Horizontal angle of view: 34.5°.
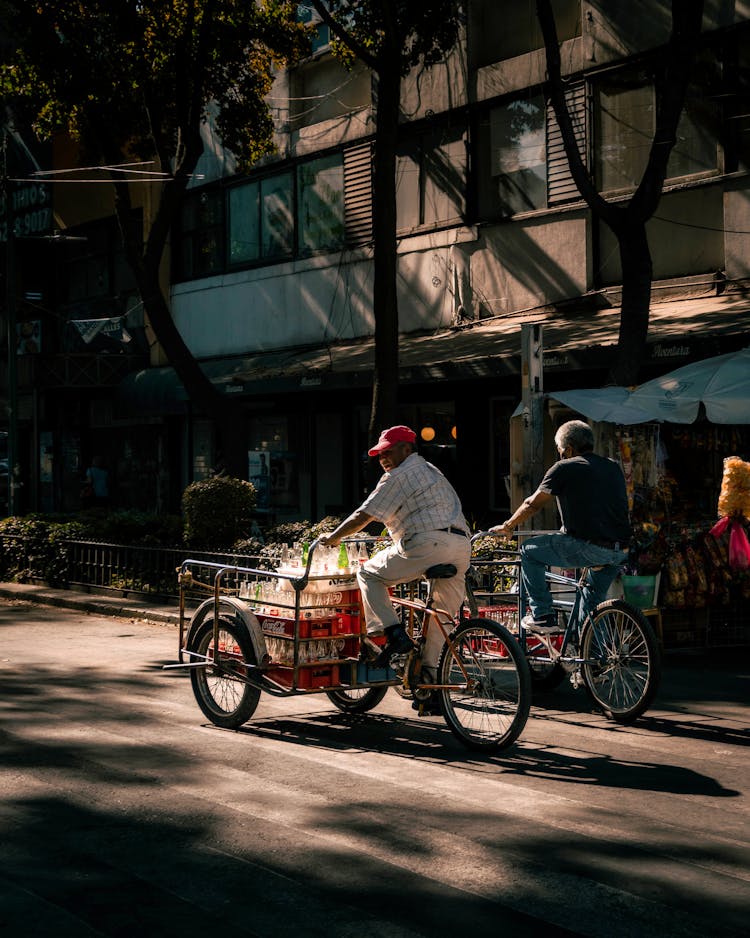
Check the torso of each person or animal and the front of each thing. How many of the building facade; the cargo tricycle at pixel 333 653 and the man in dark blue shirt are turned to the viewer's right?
0

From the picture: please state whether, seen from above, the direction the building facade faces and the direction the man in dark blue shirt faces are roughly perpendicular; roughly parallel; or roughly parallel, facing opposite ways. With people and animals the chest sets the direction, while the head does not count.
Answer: roughly perpendicular

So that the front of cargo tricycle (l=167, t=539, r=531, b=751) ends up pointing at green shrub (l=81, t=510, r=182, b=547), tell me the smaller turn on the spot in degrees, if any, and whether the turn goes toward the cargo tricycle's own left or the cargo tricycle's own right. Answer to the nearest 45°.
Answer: approximately 45° to the cargo tricycle's own right

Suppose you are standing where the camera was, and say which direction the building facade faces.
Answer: facing the viewer and to the left of the viewer

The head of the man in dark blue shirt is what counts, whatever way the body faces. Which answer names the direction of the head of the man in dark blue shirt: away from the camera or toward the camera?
away from the camera

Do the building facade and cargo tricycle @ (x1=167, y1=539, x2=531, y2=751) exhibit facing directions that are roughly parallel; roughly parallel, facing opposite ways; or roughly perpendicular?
roughly perpendicular

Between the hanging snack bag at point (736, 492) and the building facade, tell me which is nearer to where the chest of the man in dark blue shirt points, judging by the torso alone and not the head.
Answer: the building facade

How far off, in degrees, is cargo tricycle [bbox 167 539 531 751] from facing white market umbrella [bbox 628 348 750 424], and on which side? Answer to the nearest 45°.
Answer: approximately 90° to its right

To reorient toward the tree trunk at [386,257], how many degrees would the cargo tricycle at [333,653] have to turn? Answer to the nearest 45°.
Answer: approximately 45° to its right

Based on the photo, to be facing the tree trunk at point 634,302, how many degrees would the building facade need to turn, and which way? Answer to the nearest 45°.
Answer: approximately 45° to its left

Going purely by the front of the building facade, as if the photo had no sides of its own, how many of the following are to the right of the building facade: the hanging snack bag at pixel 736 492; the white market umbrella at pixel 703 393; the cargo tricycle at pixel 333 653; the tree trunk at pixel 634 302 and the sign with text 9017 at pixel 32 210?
1

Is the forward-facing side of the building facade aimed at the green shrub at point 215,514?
yes

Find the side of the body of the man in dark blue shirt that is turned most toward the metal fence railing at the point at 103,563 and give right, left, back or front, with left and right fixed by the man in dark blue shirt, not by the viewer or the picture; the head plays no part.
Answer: front
